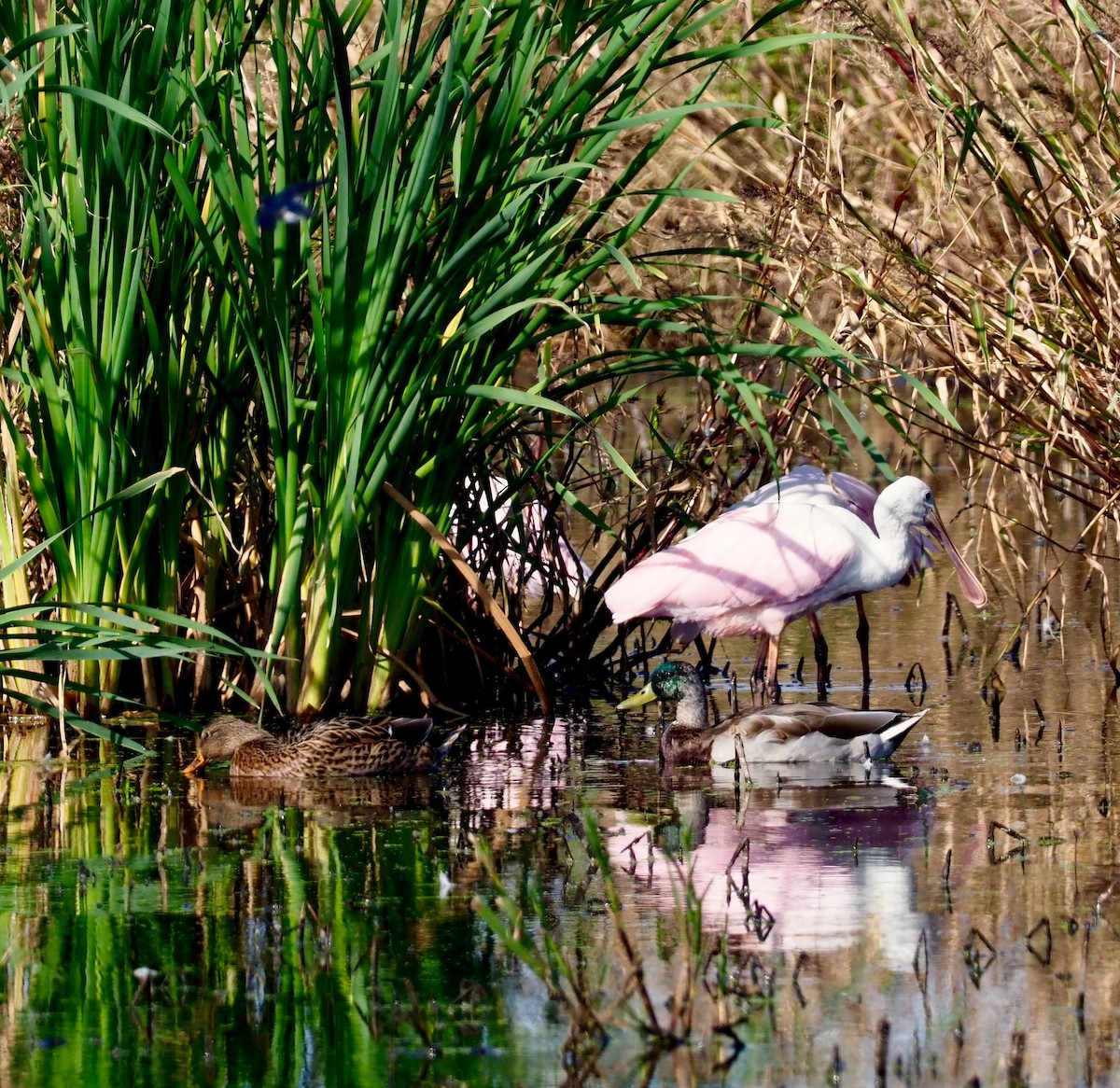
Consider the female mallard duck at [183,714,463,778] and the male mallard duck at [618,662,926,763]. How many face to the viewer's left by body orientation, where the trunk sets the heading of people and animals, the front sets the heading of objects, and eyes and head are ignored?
2

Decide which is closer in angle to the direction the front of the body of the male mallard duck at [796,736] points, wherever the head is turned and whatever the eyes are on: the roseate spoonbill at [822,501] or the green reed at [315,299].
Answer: the green reed

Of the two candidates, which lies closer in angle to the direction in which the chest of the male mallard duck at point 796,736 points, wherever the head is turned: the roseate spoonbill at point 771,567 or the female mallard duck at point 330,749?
the female mallard duck

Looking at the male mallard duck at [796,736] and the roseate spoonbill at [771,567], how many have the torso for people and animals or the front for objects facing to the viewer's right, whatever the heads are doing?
1

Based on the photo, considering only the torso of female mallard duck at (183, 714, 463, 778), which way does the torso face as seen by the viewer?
to the viewer's left

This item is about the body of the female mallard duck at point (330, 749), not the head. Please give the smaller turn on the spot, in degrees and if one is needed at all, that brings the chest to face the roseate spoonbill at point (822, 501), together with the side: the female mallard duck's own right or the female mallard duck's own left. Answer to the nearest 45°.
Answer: approximately 135° to the female mallard duck's own right

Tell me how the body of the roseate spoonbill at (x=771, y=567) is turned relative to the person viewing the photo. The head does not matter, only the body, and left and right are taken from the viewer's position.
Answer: facing to the right of the viewer

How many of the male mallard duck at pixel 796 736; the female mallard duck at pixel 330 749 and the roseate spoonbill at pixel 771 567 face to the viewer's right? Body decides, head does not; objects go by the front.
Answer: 1

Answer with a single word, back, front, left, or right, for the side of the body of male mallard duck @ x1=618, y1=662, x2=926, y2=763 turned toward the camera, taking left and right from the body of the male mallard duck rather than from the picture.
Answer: left

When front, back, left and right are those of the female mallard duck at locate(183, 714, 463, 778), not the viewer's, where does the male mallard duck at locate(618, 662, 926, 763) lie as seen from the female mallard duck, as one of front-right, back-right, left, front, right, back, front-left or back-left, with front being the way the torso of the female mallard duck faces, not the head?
back

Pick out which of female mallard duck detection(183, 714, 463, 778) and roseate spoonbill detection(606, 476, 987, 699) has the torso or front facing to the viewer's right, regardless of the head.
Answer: the roseate spoonbill
